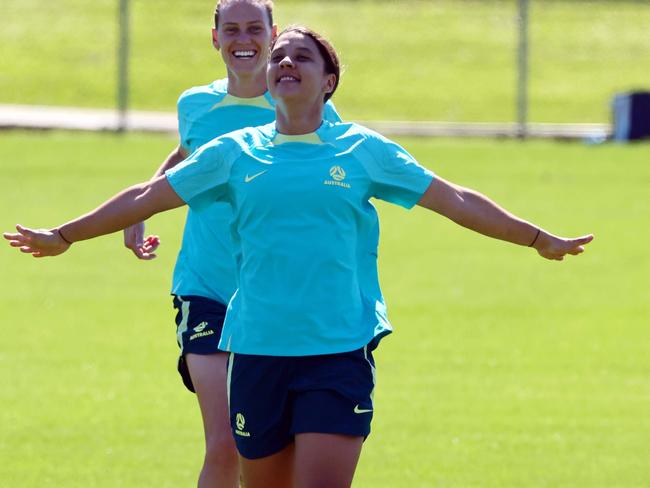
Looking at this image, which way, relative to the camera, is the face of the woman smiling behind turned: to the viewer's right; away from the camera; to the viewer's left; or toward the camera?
toward the camera

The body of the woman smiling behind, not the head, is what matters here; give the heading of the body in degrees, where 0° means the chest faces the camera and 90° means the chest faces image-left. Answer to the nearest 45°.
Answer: approximately 0°
